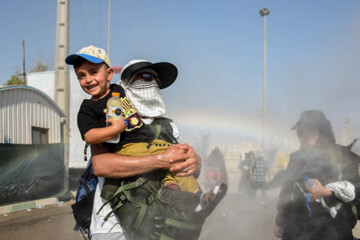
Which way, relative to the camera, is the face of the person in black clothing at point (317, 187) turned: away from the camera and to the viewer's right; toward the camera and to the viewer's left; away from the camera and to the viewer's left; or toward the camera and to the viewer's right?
toward the camera and to the viewer's left

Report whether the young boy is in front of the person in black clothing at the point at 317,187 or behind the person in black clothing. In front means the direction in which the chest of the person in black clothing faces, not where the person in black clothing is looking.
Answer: in front

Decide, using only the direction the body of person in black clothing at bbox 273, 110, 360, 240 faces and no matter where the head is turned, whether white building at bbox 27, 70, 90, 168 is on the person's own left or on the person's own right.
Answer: on the person's own right

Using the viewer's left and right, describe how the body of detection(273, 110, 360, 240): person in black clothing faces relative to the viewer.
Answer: facing the viewer and to the left of the viewer

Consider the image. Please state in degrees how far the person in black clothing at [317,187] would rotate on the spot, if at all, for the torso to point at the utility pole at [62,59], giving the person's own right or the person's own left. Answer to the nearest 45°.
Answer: approximately 90° to the person's own right

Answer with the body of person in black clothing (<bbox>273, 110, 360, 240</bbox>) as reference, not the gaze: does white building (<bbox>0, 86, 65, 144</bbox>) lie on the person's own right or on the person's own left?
on the person's own right

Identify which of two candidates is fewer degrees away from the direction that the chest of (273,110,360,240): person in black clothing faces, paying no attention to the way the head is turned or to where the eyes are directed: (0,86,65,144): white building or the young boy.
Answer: the young boy
